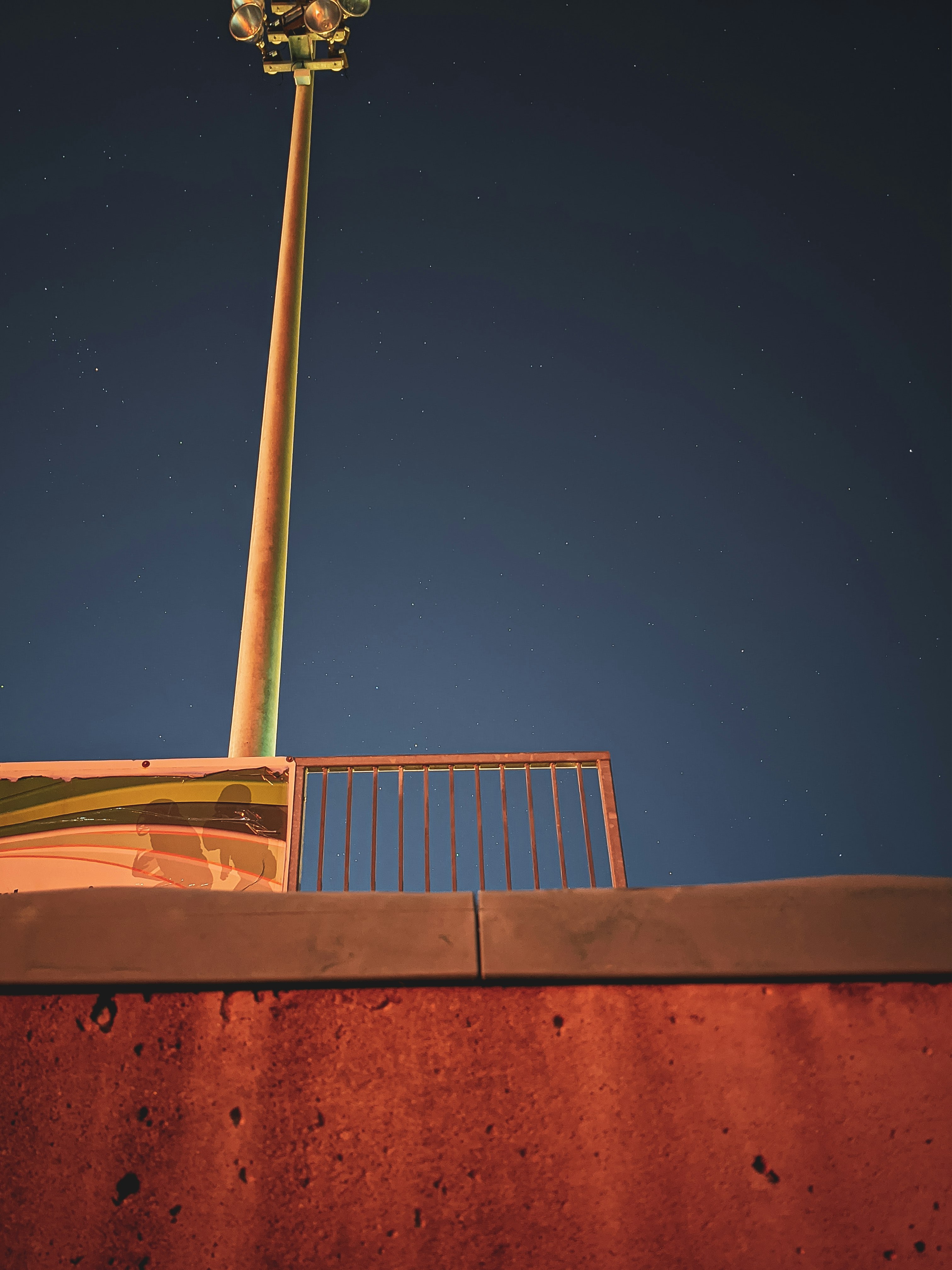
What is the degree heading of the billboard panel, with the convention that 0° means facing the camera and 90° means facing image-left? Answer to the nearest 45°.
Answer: approximately 0°

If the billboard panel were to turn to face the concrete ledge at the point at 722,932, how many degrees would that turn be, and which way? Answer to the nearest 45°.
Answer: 0° — it already faces it
